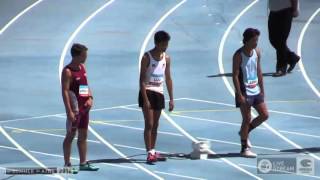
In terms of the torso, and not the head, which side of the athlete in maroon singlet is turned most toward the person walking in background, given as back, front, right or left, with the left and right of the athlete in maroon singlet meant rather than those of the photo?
left

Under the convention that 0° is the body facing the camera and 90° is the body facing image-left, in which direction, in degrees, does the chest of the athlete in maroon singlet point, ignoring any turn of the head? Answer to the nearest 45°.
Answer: approximately 315°

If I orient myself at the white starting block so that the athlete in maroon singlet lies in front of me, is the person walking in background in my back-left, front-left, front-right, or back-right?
back-right

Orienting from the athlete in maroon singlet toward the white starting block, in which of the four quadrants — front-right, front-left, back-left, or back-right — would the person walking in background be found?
front-left

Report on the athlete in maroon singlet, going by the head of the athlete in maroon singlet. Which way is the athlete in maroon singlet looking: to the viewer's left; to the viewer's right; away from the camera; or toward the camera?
to the viewer's right

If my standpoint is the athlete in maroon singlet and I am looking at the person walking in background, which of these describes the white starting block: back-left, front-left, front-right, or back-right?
front-right

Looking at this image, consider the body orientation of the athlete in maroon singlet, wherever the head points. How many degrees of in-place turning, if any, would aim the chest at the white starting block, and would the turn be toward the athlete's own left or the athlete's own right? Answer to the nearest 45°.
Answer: approximately 45° to the athlete's own left
